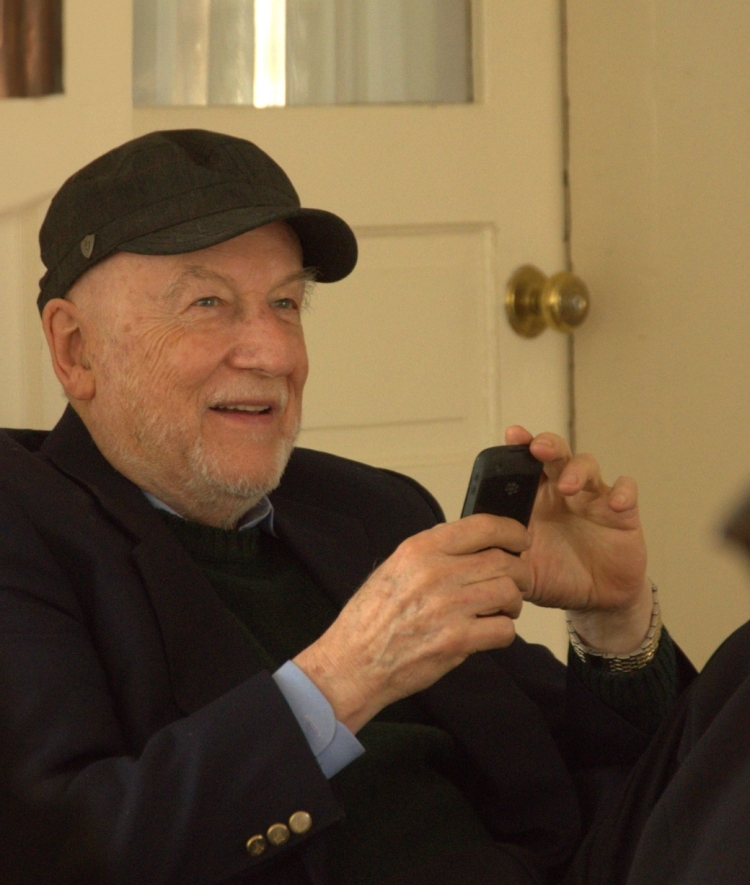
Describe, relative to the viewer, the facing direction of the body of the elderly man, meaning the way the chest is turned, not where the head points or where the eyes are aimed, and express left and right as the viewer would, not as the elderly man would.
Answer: facing the viewer and to the right of the viewer

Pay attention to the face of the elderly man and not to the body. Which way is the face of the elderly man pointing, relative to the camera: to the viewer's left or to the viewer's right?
to the viewer's right

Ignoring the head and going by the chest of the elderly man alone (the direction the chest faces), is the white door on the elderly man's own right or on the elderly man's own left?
on the elderly man's own left
